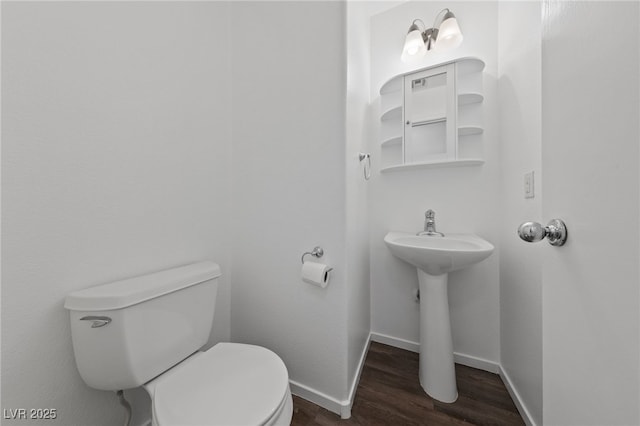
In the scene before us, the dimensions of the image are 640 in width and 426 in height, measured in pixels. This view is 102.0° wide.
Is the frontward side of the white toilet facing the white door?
yes

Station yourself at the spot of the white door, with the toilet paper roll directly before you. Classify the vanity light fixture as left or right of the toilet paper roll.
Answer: right

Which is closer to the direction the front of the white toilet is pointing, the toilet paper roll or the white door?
the white door

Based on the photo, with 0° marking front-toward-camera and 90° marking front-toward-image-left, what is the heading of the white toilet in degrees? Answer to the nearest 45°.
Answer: approximately 315°

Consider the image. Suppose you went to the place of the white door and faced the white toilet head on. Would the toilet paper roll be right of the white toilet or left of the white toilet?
right
